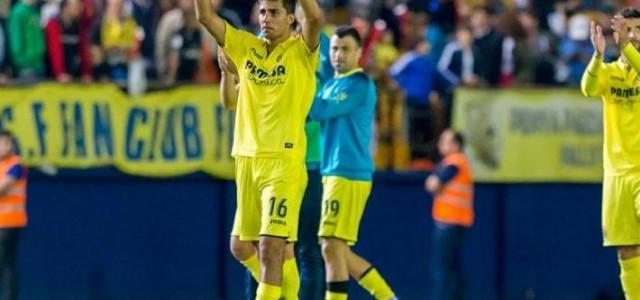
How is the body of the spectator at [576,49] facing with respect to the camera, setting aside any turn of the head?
toward the camera

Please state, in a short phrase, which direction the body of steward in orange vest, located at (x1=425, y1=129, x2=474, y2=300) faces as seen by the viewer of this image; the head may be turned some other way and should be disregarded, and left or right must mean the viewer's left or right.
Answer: facing to the left of the viewer

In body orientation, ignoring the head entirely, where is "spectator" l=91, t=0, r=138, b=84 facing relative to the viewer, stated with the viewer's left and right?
facing the viewer

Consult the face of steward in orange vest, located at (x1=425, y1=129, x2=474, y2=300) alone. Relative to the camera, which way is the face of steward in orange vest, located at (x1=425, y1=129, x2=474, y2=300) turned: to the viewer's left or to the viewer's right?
to the viewer's left

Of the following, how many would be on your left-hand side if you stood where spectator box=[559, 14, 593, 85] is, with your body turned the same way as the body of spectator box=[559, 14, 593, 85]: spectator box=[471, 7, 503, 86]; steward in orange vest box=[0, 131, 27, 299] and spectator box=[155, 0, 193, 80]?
0

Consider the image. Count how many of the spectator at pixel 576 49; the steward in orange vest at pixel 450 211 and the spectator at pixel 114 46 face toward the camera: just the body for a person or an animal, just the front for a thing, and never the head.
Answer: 2

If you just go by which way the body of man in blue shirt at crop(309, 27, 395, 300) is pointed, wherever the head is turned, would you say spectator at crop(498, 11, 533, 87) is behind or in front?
behind

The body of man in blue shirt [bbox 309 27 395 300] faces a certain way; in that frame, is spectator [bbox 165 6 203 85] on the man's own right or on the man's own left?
on the man's own right

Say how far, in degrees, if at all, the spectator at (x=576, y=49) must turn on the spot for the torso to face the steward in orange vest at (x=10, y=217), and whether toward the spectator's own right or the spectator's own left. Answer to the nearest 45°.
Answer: approximately 45° to the spectator's own right

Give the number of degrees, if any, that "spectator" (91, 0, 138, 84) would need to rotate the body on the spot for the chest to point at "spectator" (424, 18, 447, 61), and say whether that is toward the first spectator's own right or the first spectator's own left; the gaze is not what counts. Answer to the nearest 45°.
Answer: approximately 90° to the first spectator's own left

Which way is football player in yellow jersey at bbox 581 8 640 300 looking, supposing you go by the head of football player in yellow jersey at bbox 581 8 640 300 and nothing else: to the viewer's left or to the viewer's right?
to the viewer's left
